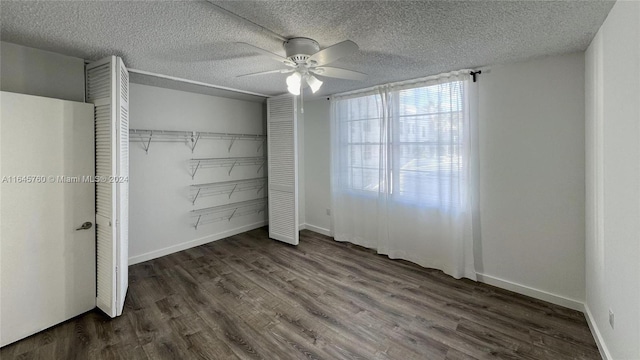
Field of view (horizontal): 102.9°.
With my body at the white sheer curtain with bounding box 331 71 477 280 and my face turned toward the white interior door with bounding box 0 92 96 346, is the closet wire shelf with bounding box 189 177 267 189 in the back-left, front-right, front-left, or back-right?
front-right

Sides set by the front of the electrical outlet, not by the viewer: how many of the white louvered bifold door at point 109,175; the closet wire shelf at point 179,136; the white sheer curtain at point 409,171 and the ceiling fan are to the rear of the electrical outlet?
0

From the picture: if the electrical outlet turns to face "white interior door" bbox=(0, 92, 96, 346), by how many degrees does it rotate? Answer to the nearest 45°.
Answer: approximately 45° to its left

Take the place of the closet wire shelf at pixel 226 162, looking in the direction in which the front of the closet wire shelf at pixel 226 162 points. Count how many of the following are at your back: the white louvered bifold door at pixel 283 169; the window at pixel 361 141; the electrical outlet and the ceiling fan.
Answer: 0

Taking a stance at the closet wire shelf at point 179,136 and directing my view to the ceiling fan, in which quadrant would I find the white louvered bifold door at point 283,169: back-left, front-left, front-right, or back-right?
front-left

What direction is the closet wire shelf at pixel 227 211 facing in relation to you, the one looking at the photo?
facing the viewer and to the right of the viewer

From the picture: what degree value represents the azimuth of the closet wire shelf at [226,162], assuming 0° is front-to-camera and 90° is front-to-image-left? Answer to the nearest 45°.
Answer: approximately 315°

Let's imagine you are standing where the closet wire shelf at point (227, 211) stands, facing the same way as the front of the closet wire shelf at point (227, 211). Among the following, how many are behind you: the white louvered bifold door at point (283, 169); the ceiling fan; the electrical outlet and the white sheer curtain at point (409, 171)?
0

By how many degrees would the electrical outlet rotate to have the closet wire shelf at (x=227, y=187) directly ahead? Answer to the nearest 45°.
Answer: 0° — it already faces it

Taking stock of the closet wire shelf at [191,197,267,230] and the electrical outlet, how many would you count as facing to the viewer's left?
1

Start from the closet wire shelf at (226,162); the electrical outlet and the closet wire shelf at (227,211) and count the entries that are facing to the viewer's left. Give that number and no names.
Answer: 1

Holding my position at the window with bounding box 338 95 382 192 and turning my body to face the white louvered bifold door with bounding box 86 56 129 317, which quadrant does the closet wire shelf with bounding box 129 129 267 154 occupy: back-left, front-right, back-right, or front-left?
front-right

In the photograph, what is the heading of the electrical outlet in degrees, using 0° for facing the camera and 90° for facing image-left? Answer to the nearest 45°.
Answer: approximately 90°

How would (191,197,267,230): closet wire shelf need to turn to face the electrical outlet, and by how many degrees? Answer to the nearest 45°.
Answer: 0° — it already faces it
